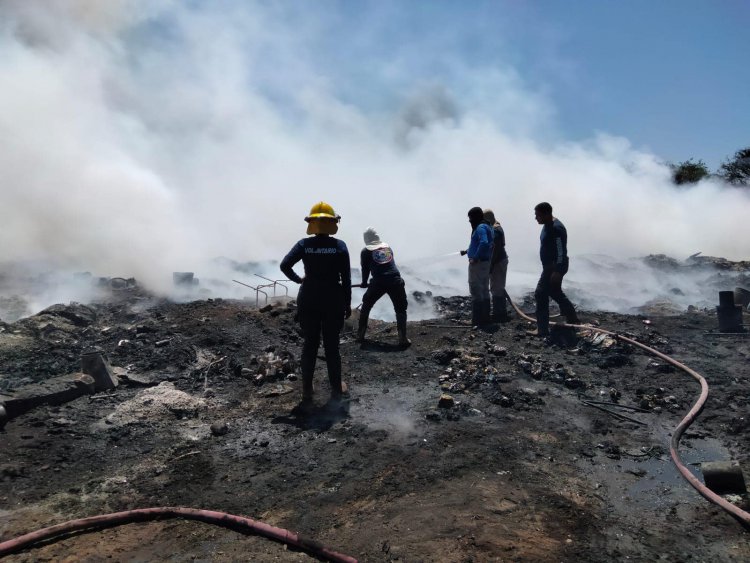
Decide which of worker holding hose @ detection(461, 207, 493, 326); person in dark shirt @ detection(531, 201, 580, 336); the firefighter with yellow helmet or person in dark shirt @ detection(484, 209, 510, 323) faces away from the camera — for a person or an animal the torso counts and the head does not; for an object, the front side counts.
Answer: the firefighter with yellow helmet

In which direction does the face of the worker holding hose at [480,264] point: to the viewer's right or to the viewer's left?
to the viewer's left

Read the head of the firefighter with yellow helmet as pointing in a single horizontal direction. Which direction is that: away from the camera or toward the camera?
away from the camera

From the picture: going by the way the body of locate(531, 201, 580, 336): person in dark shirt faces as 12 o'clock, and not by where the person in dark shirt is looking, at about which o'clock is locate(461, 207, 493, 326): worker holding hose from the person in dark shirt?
The worker holding hose is roughly at 1 o'clock from the person in dark shirt.

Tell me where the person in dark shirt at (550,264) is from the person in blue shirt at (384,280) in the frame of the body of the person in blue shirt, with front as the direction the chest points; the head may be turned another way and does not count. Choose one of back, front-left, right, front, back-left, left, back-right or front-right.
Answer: back-right

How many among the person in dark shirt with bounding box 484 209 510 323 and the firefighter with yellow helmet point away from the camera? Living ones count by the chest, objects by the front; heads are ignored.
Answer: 1

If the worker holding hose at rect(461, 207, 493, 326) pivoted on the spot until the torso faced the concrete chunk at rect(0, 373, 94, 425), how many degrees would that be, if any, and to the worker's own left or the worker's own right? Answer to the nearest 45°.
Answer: approximately 45° to the worker's own left

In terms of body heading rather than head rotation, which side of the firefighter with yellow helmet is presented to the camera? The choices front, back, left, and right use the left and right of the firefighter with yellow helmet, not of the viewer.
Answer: back

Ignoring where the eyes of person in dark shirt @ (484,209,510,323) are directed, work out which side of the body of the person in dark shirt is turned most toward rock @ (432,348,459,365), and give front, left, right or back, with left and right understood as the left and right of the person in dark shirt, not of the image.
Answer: left

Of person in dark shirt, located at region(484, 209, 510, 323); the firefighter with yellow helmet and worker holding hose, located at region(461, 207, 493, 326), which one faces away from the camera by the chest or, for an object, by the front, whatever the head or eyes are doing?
the firefighter with yellow helmet

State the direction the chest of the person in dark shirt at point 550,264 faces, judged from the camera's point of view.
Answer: to the viewer's left

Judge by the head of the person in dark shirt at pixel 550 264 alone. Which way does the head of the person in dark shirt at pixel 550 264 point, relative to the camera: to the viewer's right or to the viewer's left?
to the viewer's left

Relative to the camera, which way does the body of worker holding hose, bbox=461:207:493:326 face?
to the viewer's left

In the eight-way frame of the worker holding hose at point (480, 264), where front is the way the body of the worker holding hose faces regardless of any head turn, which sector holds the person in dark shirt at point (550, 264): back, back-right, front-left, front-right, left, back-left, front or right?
back-left
